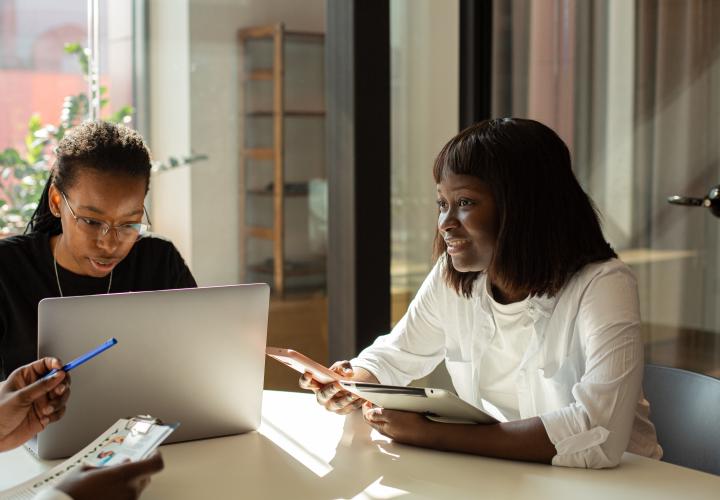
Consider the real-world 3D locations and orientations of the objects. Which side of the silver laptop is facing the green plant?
front

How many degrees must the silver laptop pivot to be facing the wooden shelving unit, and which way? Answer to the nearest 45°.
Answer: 0° — it already faces it

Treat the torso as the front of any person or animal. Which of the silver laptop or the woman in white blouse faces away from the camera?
the silver laptop

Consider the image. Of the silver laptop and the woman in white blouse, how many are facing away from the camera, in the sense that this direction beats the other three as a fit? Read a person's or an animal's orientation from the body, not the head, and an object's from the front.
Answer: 1

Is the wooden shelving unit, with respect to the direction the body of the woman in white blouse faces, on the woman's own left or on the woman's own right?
on the woman's own right

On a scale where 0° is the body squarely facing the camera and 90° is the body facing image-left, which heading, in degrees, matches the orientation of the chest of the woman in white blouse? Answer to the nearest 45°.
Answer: approximately 45°

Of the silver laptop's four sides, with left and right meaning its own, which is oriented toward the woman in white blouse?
right

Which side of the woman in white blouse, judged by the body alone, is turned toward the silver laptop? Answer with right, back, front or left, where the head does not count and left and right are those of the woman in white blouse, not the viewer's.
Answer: front

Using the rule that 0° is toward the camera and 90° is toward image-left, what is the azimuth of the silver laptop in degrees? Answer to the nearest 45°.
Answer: approximately 180°
